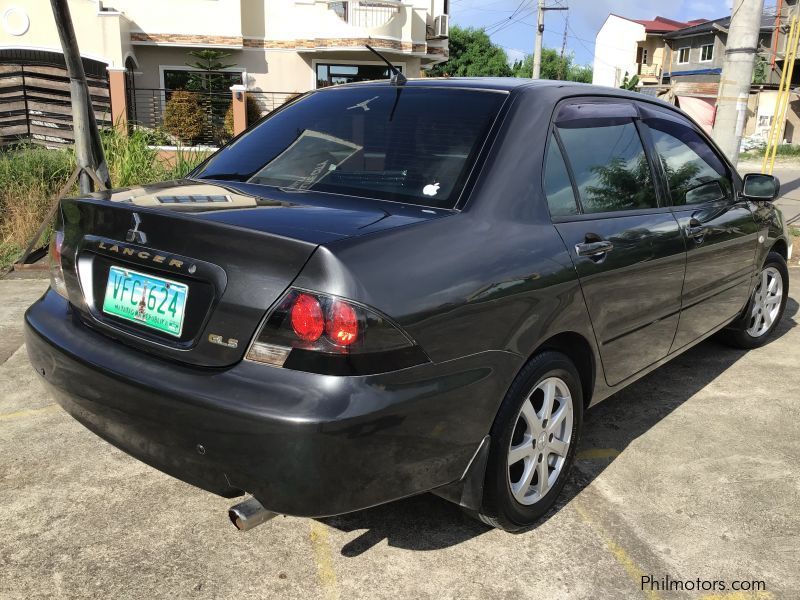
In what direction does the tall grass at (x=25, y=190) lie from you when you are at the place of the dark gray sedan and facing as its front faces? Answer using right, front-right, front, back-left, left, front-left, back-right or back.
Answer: left

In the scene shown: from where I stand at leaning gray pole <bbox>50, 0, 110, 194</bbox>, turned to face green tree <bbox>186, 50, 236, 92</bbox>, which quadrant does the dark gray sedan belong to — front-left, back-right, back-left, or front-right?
back-right

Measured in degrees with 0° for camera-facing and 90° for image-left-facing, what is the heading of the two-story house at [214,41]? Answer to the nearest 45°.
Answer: approximately 0°

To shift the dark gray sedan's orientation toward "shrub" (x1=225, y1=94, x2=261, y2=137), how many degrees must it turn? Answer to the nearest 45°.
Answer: approximately 45° to its left

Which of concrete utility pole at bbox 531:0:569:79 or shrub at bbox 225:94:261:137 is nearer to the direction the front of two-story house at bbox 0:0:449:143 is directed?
the shrub

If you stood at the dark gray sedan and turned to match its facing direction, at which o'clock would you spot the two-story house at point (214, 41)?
The two-story house is roughly at 10 o'clock from the dark gray sedan.

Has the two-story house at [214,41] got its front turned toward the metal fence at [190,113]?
yes

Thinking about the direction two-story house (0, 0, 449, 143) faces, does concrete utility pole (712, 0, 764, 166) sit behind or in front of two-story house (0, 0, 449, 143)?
in front

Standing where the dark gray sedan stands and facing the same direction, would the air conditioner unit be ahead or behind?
ahead

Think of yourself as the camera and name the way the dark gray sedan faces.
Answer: facing away from the viewer and to the right of the viewer

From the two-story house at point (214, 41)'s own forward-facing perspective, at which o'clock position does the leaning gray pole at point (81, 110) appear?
The leaning gray pole is roughly at 12 o'clock from the two-story house.

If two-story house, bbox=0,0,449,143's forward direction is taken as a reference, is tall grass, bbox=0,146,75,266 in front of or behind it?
in front

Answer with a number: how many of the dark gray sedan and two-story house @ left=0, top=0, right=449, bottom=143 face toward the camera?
1

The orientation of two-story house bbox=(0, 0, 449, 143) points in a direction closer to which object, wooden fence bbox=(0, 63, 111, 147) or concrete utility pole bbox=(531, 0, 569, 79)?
the wooden fence
